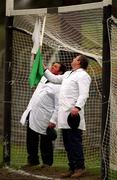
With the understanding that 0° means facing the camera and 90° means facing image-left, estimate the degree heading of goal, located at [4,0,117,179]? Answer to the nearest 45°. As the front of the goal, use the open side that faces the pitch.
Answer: approximately 45°

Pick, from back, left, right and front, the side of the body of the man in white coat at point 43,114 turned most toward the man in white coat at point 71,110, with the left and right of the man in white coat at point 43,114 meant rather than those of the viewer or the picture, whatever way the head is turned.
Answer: left

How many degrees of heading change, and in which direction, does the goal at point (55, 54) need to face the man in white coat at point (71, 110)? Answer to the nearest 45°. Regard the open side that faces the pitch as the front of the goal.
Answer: approximately 45° to its left

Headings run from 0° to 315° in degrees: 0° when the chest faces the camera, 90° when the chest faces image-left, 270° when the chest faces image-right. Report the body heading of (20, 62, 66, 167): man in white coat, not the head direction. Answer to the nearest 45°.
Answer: approximately 45°
